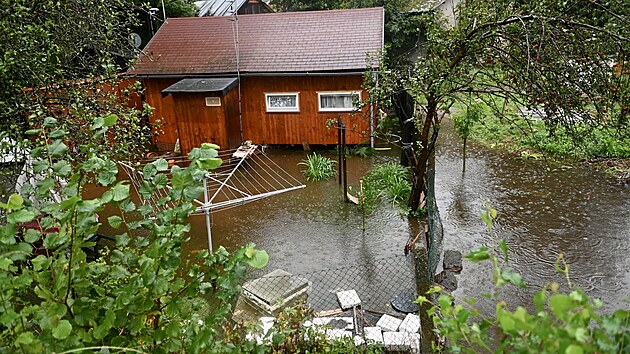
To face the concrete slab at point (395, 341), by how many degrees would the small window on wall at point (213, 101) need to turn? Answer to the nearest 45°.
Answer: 0° — it already faces it

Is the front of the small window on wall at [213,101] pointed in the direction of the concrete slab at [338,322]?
yes

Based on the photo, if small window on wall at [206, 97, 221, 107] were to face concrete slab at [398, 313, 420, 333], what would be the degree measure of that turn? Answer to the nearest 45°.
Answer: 0° — it already faces it

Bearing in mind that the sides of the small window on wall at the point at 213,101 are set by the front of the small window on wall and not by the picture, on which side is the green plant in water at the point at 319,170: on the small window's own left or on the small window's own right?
on the small window's own left

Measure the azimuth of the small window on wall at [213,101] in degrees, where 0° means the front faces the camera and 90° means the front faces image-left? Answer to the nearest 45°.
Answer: approximately 0°

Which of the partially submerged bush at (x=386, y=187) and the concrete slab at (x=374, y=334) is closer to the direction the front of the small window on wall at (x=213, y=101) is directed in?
the concrete slab

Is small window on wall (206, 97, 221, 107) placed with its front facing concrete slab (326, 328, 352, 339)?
yes

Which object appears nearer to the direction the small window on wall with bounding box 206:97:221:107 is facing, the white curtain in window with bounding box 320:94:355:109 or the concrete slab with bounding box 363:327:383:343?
the concrete slab

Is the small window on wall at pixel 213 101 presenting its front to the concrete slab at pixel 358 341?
yes
